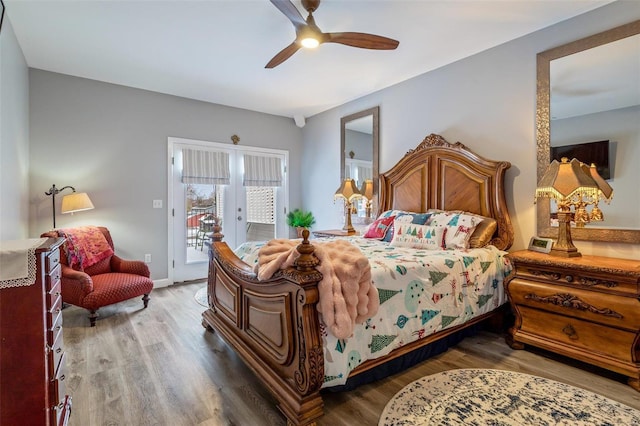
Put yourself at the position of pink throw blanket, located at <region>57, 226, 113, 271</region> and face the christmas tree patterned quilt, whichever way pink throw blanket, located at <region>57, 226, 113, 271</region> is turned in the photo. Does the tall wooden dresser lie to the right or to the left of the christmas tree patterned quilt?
right

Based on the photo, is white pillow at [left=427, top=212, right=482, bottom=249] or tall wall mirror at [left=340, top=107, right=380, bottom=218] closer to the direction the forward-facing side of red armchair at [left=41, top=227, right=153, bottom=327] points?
the white pillow

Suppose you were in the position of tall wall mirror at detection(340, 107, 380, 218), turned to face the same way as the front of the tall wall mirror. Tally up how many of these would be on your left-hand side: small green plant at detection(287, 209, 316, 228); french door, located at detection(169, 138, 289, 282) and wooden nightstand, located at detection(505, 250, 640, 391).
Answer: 1

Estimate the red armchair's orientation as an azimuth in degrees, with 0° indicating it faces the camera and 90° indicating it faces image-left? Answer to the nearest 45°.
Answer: approximately 315°

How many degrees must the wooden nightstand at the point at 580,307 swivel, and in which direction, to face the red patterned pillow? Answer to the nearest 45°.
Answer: approximately 45° to its right

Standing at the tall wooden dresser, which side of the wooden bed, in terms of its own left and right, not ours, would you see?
front

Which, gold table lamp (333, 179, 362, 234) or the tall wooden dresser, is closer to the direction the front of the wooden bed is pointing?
the tall wooden dresser

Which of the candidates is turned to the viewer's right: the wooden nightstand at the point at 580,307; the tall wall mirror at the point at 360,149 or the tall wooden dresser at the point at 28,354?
the tall wooden dresser

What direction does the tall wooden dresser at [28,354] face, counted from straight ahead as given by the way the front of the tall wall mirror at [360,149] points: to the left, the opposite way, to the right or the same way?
the opposite way

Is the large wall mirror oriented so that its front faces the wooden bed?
yes

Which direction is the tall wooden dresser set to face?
to the viewer's right
